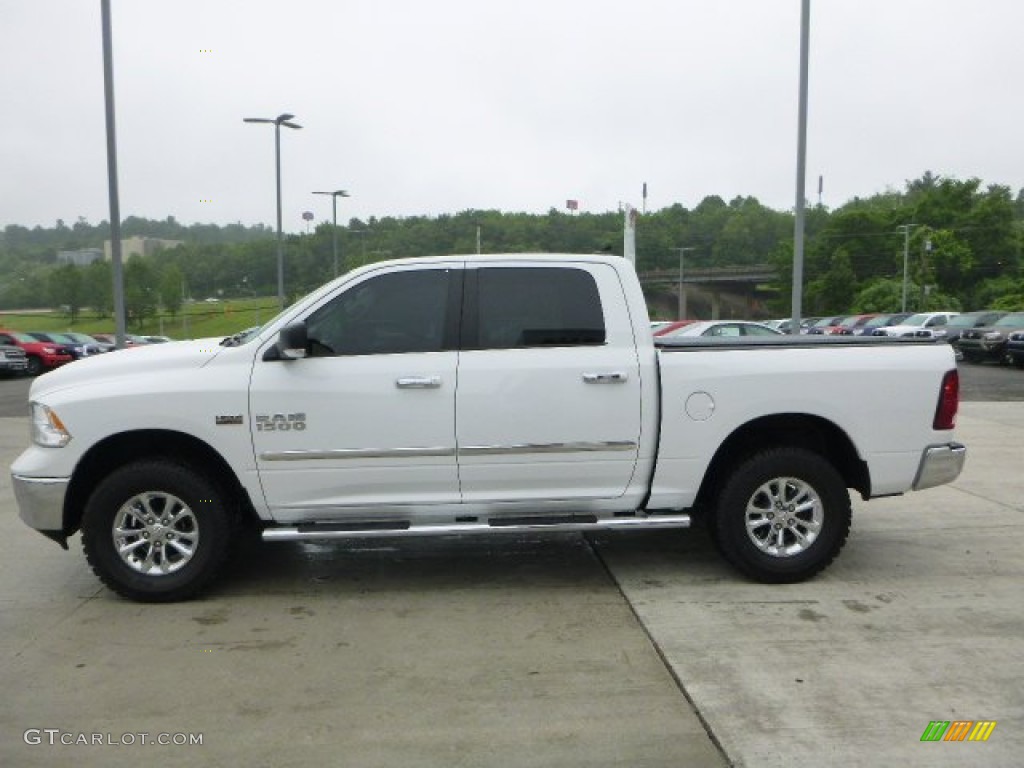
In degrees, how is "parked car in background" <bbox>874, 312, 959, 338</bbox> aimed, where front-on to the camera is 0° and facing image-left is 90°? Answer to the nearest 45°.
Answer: approximately 45°

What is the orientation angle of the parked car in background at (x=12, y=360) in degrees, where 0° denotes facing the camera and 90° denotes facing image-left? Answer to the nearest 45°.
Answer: approximately 315°

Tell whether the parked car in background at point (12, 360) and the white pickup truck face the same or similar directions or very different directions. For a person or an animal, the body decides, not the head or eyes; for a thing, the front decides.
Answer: very different directions

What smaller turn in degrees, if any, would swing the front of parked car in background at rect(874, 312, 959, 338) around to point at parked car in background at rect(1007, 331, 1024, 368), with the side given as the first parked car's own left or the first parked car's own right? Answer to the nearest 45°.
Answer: approximately 45° to the first parked car's own left

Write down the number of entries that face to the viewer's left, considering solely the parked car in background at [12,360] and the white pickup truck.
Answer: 1

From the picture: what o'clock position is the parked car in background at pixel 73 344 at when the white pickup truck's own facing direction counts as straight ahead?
The parked car in background is roughly at 2 o'clock from the white pickup truck.

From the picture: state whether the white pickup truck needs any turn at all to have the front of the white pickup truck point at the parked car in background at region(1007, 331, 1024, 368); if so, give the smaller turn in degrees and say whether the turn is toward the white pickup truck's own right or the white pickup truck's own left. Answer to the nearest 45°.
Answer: approximately 135° to the white pickup truck's own right

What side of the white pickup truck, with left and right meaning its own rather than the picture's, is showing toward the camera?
left

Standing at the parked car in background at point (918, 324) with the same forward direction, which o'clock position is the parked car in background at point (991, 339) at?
the parked car in background at point (991, 339) is roughly at 10 o'clock from the parked car in background at point (918, 324).

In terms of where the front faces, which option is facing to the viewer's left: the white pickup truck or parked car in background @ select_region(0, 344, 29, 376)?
the white pickup truck

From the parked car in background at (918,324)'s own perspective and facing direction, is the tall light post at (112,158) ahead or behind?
ahead
